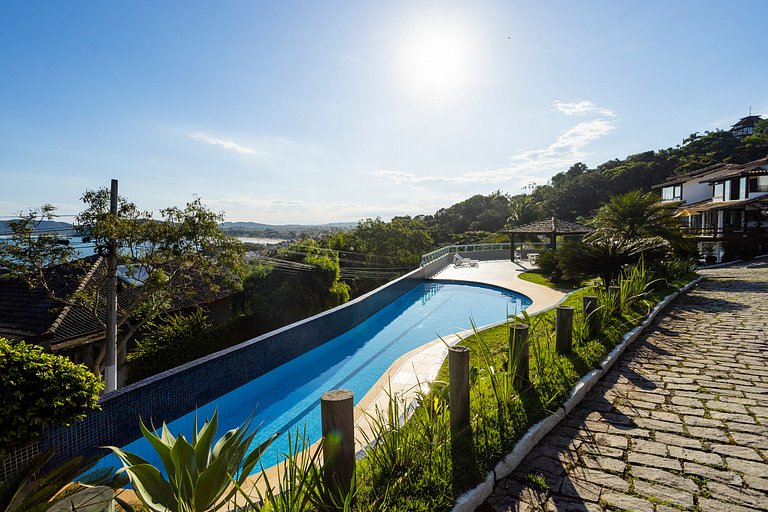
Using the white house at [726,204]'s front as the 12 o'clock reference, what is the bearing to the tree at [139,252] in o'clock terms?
The tree is roughly at 11 o'clock from the white house.

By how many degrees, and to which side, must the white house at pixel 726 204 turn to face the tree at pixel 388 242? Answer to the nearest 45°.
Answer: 0° — it already faces it

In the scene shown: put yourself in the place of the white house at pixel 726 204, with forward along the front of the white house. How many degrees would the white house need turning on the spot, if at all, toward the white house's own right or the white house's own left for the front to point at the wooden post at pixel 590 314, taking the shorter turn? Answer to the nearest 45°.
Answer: approximately 45° to the white house's own left

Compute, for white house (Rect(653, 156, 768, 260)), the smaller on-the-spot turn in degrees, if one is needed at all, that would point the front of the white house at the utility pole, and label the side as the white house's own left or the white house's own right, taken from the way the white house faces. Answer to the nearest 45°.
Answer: approximately 45° to the white house's own left

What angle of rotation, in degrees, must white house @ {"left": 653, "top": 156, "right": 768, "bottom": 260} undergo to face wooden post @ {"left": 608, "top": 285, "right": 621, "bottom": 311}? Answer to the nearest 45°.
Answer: approximately 45° to its left

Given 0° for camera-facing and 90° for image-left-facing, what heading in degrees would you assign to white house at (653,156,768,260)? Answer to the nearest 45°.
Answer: approximately 45°
